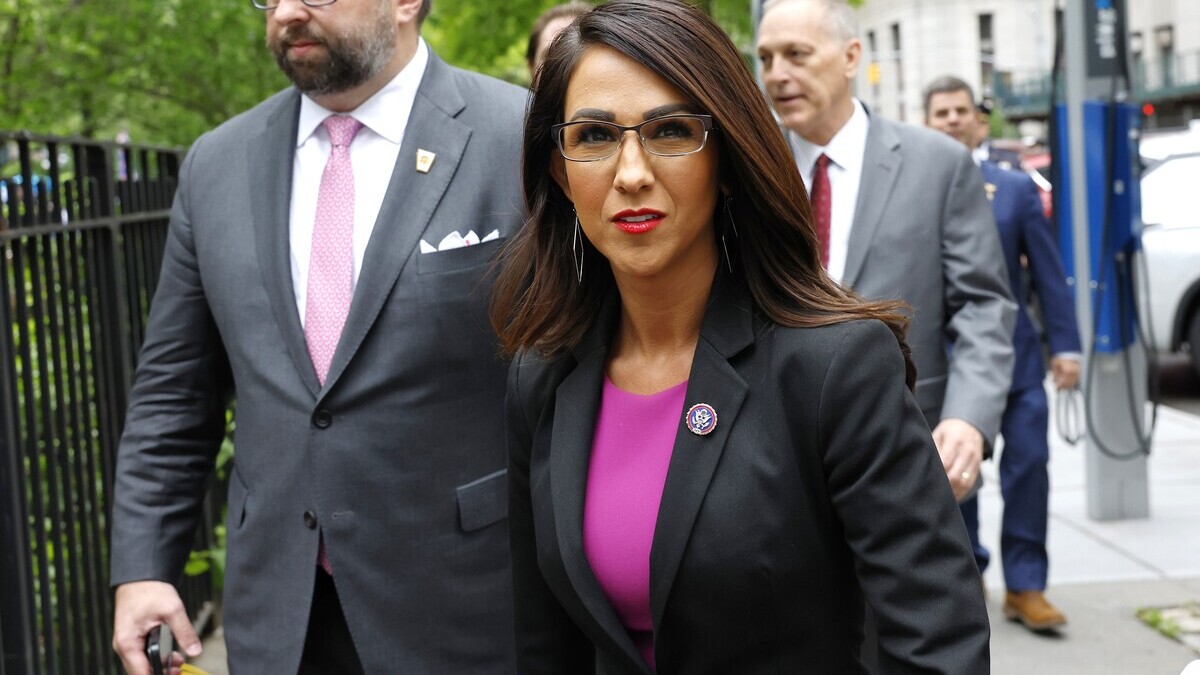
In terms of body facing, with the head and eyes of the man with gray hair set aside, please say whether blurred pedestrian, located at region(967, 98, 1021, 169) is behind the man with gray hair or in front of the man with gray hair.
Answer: behind

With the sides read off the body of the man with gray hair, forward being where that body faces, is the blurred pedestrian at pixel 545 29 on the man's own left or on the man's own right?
on the man's own right

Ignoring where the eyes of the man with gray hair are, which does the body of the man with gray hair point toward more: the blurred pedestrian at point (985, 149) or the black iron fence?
the black iron fence

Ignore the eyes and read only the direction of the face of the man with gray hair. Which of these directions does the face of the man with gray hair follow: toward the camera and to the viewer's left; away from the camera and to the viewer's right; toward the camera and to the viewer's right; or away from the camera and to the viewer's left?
toward the camera and to the viewer's left

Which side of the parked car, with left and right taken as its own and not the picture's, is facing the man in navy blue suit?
right

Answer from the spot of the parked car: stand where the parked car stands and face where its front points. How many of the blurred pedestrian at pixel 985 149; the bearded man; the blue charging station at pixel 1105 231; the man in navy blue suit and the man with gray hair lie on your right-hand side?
5

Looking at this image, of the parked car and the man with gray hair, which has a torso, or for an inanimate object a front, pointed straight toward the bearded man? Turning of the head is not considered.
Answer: the man with gray hair
